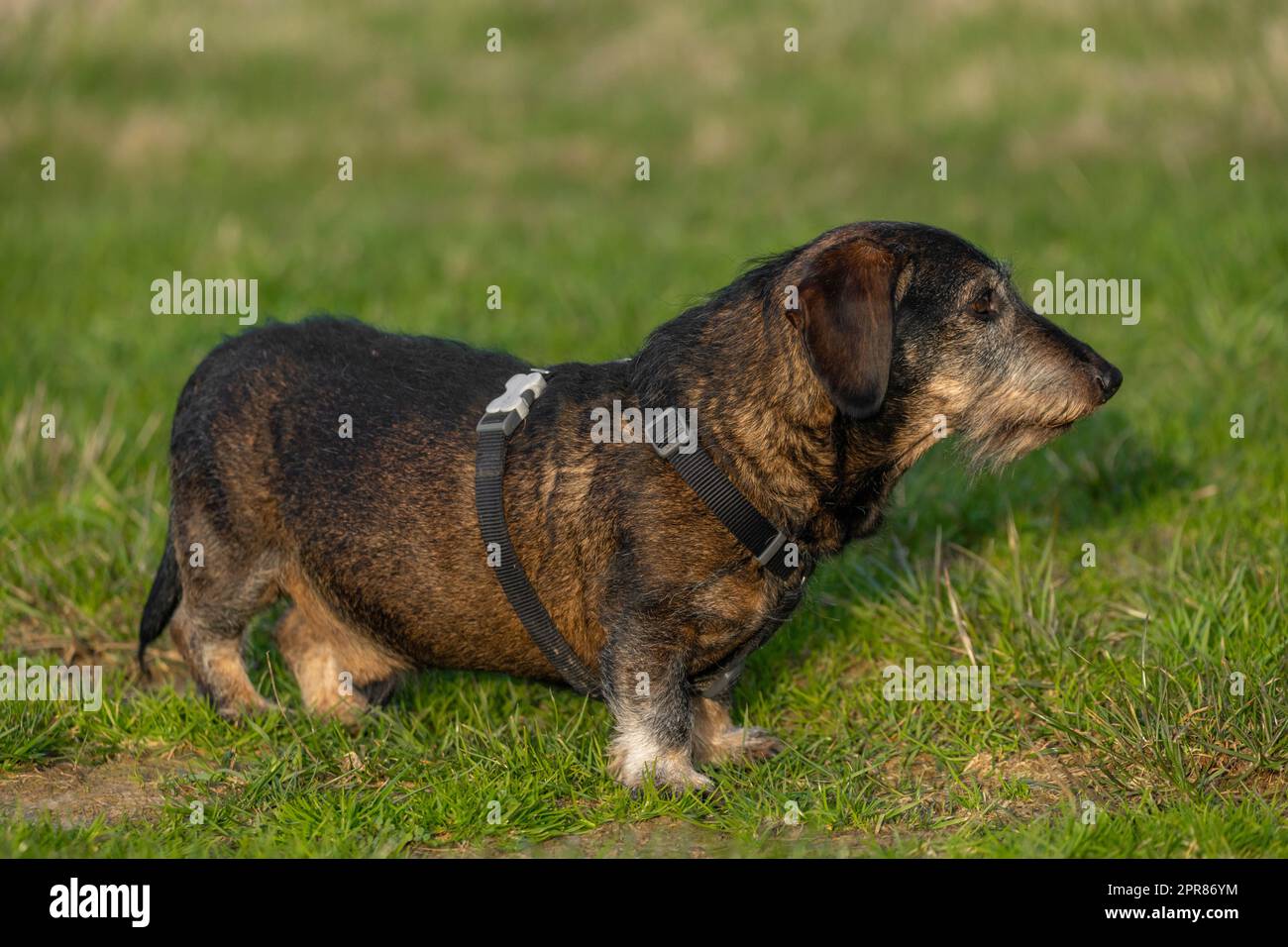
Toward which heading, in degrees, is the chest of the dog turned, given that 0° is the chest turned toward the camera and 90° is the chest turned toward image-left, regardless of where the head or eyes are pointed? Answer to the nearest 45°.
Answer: approximately 270°
